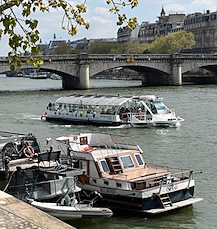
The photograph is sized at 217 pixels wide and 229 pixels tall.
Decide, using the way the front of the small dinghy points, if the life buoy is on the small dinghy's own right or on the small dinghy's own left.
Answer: on the small dinghy's own right

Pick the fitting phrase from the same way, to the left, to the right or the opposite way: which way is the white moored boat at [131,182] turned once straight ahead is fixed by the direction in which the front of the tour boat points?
the opposite way

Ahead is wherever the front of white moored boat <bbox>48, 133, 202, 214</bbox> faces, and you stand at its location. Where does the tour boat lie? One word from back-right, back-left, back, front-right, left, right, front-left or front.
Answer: front-right

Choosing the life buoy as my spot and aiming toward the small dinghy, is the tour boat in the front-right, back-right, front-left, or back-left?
back-left

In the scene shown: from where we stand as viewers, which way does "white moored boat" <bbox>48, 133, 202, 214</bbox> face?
facing away from the viewer and to the left of the viewer

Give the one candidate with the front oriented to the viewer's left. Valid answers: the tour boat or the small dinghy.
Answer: the small dinghy

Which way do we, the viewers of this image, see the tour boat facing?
facing the viewer and to the right of the viewer

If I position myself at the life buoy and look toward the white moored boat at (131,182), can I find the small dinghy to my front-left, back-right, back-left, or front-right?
front-right

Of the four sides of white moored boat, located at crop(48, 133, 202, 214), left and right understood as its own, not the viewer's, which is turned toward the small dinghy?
left

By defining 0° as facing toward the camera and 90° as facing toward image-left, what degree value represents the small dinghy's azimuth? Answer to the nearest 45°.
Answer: approximately 90°

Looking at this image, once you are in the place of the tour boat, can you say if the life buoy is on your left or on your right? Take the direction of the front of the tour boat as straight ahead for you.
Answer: on your right

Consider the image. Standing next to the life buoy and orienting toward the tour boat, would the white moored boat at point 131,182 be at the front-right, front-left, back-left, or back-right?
back-right
